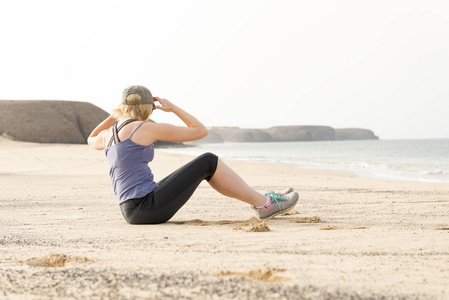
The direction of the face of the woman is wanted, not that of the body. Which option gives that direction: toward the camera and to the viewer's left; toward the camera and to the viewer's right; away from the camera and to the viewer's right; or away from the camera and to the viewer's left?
away from the camera and to the viewer's right

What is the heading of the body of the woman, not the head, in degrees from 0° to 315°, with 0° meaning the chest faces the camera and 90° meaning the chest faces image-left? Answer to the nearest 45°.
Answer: approximately 225°
